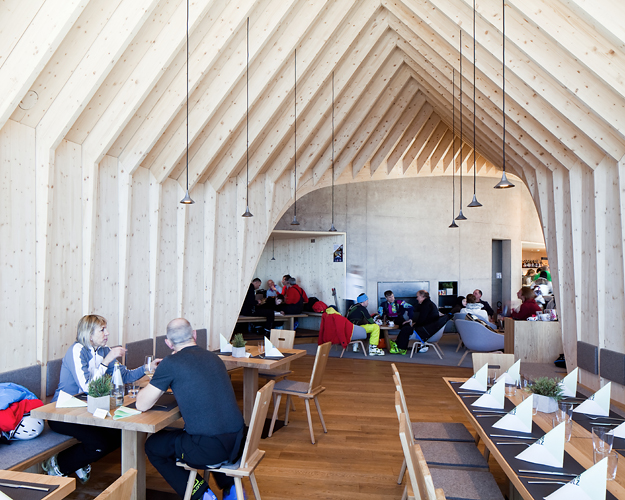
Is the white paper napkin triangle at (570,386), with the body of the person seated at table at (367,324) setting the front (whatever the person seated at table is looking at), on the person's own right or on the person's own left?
on the person's own right

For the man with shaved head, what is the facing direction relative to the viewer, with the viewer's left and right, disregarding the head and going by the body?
facing away from the viewer and to the left of the viewer

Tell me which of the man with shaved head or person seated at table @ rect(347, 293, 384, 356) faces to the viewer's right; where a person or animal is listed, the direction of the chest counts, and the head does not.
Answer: the person seated at table

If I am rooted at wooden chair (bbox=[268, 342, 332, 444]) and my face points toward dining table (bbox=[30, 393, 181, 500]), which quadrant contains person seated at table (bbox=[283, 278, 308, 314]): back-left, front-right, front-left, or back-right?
back-right

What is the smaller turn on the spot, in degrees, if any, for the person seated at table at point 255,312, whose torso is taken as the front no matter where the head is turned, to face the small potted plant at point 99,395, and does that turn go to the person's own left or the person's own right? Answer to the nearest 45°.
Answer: approximately 90° to the person's own right

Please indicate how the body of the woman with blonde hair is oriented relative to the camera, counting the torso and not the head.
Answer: to the viewer's right

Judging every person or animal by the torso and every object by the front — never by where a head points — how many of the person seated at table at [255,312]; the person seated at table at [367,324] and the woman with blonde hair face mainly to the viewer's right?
3

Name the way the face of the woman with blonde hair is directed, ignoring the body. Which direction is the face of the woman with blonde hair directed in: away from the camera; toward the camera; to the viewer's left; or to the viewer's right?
to the viewer's right

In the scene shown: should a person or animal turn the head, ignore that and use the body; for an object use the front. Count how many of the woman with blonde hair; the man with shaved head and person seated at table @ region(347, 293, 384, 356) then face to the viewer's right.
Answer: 2

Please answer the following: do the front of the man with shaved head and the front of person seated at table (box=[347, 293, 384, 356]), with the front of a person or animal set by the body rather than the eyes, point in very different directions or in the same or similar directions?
very different directions

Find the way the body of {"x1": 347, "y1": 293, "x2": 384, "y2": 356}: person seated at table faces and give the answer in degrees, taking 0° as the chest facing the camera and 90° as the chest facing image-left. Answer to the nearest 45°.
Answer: approximately 270°

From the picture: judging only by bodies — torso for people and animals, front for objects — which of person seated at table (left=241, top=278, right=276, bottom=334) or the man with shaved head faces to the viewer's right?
the person seated at table
